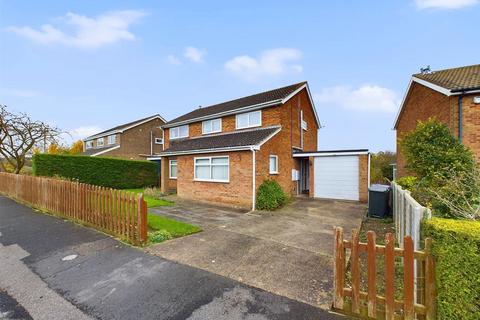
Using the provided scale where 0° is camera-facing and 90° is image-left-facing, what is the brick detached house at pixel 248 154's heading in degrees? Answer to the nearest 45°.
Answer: approximately 45°

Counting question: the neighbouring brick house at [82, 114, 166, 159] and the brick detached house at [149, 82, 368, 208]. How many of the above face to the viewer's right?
0

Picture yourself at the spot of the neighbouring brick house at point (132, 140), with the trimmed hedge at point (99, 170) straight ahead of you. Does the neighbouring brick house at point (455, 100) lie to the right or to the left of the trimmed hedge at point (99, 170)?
left

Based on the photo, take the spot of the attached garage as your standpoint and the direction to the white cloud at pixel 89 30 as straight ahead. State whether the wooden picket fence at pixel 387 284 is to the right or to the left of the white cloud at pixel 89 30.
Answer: left

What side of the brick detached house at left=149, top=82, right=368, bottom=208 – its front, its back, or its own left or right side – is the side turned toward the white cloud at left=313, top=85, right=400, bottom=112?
back

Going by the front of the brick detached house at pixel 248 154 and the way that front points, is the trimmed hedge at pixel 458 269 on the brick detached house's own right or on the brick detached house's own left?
on the brick detached house's own left

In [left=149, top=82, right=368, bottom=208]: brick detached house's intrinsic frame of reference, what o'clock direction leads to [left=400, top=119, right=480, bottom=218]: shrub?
The shrub is roughly at 9 o'clock from the brick detached house.

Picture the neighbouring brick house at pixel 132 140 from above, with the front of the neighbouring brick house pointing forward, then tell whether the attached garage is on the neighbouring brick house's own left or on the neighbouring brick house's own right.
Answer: on the neighbouring brick house's own left

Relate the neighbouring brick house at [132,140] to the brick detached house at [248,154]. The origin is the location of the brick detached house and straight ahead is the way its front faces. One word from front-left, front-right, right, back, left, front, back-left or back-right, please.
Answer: right

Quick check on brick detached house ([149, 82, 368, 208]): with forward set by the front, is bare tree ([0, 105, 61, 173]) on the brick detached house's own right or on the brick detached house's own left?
on the brick detached house's own right

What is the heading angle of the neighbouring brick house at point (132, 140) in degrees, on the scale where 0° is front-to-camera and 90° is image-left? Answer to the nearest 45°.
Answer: approximately 45°
